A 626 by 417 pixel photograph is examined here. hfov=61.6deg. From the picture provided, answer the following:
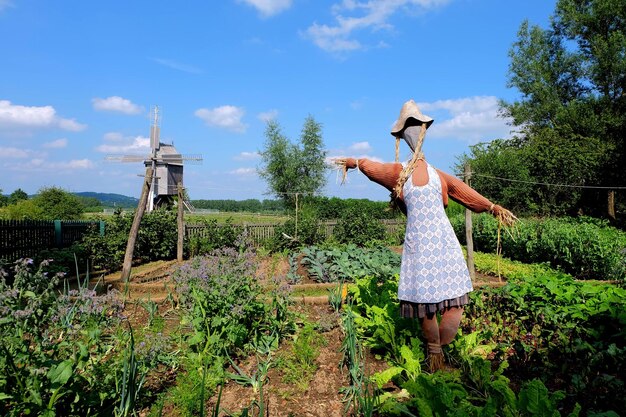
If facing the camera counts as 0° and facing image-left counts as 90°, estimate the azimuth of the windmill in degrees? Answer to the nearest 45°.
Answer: approximately 45°

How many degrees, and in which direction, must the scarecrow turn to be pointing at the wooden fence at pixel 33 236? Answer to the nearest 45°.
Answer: approximately 135° to its right

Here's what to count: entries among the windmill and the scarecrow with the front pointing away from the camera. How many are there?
0

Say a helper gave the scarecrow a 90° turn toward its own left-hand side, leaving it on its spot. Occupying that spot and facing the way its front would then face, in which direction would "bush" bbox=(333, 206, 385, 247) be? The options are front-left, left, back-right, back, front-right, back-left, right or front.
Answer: left

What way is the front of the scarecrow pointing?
toward the camera

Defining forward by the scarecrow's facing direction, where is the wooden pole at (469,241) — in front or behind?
behind

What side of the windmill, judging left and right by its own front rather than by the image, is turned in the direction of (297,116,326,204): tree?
back
